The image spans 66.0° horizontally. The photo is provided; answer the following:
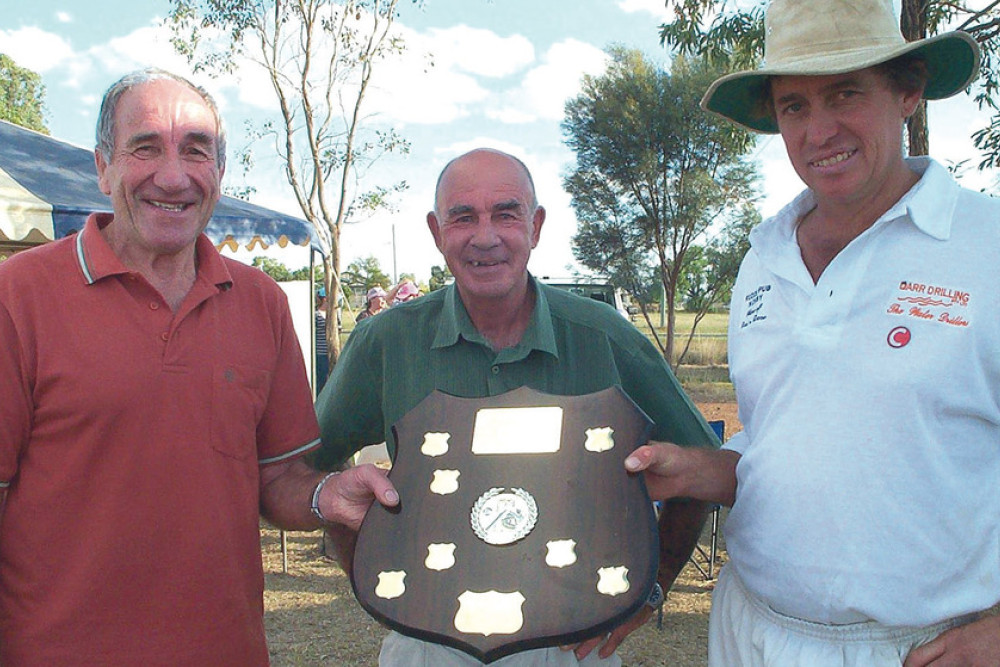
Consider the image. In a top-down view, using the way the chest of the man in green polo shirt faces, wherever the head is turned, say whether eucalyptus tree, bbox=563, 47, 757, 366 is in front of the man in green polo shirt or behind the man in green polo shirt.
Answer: behind

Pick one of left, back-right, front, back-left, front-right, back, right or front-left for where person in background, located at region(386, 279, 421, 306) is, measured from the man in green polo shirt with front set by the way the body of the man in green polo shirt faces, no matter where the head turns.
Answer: back

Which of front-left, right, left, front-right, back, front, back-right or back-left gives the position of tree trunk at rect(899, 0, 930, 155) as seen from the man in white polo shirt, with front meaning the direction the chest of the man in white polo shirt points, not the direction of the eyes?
back-right

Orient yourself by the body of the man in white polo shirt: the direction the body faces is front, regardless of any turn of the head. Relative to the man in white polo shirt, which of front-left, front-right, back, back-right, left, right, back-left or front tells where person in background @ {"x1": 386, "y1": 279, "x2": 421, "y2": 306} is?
right

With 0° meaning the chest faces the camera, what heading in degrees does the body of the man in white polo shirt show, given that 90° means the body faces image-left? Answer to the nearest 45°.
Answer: approximately 45°

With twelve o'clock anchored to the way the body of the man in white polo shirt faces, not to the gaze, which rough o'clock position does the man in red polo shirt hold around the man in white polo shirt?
The man in red polo shirt is roughly at 1 o'clock from the man in white polo shirt.

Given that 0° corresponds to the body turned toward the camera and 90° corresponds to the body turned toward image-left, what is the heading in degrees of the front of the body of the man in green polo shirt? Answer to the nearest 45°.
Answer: approximately 0°

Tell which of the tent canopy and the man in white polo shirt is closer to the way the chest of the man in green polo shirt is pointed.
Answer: the man in white polo shirt

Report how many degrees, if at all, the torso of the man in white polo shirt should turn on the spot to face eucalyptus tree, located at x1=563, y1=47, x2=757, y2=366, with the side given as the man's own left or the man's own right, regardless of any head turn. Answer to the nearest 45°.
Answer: approximately 135° to the man's own right

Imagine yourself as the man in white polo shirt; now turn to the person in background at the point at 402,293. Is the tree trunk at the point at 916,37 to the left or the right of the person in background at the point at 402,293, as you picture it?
right
